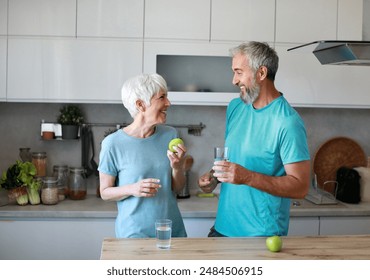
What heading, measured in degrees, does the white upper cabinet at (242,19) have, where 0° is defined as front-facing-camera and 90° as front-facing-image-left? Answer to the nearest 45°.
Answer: approximately 0°

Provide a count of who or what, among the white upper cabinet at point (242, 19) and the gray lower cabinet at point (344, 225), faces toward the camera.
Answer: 2

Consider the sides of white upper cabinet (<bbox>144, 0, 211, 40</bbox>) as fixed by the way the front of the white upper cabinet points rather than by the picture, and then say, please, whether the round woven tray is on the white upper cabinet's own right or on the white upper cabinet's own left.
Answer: on the white upper cabinet's own left

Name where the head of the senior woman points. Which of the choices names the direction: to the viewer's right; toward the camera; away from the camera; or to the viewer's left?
to the viewer's right

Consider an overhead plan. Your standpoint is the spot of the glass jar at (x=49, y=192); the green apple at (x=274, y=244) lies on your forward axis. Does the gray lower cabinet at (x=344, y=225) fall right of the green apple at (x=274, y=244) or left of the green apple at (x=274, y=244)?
left

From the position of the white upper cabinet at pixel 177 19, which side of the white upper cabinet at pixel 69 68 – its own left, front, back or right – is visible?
left

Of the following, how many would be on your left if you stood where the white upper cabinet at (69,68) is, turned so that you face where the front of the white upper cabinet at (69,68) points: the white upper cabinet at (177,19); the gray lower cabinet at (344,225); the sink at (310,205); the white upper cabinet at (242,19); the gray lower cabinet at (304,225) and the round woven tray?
6
